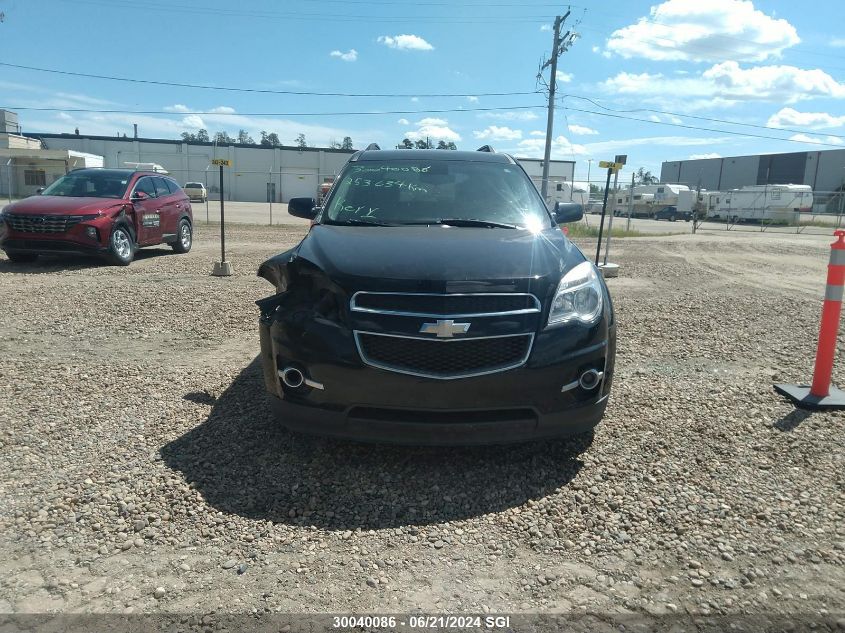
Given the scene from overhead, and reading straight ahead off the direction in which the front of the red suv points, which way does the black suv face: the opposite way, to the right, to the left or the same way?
the same way

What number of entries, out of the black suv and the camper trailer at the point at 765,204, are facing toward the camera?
1

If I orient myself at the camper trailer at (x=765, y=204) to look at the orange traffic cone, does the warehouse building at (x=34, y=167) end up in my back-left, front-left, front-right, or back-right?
front-right

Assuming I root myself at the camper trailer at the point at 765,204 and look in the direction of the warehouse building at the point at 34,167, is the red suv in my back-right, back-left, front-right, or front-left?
front-left

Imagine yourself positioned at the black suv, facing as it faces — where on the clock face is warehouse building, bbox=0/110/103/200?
The warehouse building is roughly at 5 o'clock from the black suv.

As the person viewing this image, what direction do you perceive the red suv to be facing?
facing the viewer and to the left of the viewer

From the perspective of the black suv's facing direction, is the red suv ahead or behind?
behind

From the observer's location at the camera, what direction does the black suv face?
facing the viewer

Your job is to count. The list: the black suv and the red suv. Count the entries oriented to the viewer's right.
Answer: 0
